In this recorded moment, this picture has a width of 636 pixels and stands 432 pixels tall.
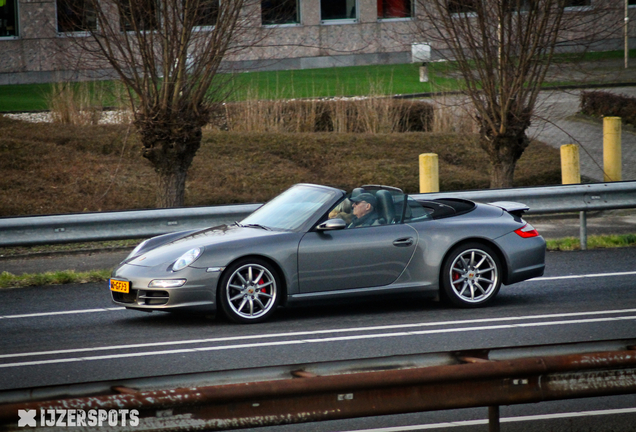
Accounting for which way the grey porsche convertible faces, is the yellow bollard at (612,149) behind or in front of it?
behind

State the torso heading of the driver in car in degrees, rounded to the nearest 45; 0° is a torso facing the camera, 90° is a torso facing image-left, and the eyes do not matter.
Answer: approximately 90°

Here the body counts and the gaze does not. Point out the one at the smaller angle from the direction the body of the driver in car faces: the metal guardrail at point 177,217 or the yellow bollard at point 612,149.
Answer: the metal guardrail

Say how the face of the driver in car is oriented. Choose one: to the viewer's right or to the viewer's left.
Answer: to the viewer's left

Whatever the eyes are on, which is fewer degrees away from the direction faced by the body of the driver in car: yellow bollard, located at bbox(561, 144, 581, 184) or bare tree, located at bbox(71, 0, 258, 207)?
the bare tree
